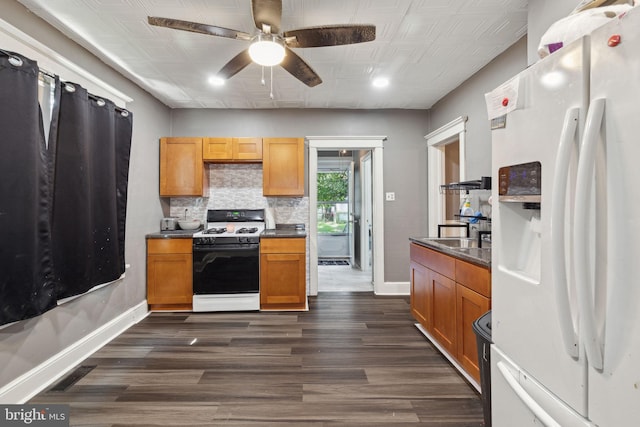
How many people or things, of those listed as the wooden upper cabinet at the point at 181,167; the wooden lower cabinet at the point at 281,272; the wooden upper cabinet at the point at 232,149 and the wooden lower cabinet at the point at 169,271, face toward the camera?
4

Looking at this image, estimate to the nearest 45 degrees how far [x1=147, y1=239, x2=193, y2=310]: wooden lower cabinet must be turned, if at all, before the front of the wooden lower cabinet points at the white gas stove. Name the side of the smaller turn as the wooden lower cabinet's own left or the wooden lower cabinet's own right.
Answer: approximately 45° to the wooden lower cabinet's own left

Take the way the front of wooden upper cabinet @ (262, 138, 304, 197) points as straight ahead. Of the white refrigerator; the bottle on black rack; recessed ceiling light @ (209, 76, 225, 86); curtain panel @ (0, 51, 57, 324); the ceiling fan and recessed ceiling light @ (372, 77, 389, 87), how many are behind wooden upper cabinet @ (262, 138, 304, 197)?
0

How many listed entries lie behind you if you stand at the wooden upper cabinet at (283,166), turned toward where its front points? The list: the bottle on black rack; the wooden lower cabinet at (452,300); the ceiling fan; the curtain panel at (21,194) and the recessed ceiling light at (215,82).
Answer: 0

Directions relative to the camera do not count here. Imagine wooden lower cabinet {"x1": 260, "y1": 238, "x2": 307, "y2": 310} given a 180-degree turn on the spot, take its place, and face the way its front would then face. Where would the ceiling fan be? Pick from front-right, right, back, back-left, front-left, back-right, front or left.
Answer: back

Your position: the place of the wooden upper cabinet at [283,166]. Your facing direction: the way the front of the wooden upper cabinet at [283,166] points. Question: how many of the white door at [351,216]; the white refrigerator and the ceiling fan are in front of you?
2

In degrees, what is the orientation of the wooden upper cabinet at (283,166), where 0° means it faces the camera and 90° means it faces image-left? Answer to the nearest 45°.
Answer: approximately 0°

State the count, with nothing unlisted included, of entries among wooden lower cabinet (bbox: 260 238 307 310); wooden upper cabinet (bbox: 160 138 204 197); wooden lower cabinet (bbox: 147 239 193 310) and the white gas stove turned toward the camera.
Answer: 4

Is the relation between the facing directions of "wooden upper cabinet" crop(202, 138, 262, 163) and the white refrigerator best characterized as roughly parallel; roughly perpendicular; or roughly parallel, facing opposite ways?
roughly perpendicular

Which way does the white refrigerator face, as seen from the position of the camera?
facing the viewer and to the left of the viewer

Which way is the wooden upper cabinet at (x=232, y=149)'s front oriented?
toward the camera

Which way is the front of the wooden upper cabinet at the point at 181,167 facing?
toward the camera

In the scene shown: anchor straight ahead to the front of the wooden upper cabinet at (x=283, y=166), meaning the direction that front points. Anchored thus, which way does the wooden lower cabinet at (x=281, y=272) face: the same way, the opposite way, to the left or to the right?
the same way

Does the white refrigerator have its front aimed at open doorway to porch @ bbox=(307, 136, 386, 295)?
no

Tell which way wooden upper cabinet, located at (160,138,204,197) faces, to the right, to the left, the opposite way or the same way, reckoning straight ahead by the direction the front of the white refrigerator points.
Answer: to the left

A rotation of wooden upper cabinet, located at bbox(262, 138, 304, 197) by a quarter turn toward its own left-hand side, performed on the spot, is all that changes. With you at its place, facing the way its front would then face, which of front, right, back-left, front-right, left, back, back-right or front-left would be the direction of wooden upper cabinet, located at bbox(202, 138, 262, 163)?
back

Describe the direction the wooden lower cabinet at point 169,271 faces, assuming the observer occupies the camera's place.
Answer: facing the viewer

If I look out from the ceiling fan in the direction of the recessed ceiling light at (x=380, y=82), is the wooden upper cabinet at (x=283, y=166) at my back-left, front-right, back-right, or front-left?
front-left

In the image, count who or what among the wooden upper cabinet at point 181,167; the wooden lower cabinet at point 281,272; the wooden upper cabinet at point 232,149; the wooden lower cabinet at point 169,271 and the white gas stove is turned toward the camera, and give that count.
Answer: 5
